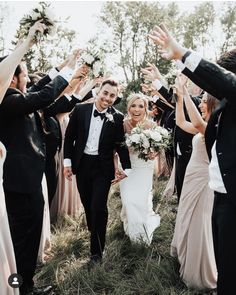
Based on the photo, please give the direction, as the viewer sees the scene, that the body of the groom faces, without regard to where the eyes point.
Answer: toward the camera

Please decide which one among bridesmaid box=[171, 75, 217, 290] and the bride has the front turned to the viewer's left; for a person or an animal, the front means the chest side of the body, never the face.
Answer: the bridesmaid

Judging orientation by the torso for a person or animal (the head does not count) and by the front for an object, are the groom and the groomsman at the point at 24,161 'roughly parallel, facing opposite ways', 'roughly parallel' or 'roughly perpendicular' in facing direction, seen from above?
roughly perpendicular

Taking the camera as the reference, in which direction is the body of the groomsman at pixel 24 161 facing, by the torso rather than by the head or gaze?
to the viewer's right

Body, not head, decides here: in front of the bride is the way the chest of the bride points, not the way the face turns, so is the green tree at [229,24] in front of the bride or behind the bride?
behind

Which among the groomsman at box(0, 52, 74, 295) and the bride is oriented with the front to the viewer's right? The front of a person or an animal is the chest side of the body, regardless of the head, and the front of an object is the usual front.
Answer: the groomsman

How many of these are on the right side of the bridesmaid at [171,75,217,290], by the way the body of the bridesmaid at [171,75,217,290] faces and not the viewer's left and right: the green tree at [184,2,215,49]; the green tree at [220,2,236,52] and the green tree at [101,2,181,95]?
3

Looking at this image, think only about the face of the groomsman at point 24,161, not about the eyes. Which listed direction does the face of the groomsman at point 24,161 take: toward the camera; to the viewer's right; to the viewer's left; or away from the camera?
to the viewer's right

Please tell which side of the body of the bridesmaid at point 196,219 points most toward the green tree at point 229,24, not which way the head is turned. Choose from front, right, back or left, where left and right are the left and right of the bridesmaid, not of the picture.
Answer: right

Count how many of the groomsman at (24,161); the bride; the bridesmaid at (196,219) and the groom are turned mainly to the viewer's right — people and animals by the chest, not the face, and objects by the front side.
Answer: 1

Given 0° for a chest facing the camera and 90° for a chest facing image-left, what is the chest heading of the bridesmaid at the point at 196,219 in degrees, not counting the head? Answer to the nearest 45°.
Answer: approximately 90°

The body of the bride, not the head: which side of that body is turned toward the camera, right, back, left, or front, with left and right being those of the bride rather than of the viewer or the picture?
front

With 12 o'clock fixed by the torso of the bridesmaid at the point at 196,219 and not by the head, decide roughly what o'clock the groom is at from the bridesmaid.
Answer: The groom is roughly at 1 o'clock from the bridesmaid.

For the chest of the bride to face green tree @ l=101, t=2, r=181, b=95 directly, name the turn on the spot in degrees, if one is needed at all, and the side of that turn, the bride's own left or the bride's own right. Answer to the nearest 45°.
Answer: approximately 180°

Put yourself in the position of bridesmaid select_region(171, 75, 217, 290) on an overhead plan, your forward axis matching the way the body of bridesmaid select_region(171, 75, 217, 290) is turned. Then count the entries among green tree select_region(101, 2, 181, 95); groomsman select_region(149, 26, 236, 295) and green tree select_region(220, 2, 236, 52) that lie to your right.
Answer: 2

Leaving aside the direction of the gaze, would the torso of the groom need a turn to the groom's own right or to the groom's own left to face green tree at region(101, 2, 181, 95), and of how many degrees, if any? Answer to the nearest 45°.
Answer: approximately 180°
